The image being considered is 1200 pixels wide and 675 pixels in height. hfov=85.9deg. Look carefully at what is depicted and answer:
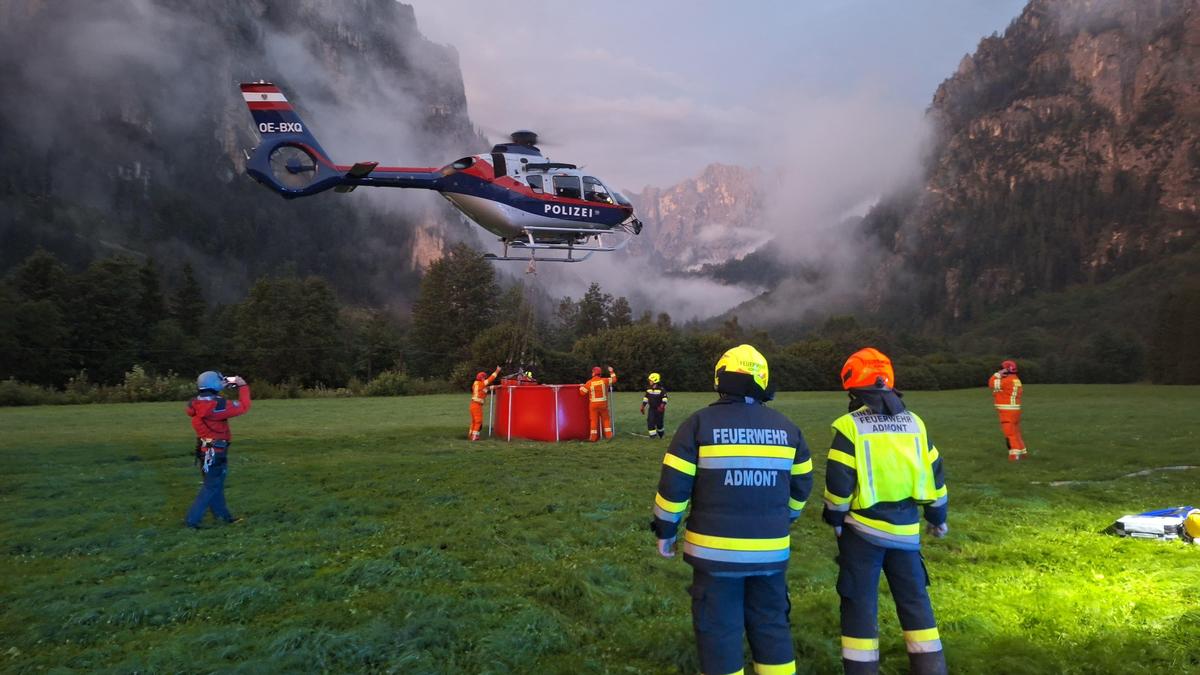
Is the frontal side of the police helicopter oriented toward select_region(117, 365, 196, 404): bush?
no

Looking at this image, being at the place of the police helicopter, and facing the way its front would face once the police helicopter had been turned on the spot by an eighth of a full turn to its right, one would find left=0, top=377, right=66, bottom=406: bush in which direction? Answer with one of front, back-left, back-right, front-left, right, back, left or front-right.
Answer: back

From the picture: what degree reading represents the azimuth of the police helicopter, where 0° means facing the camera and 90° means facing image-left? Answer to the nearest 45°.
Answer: approximately 270°

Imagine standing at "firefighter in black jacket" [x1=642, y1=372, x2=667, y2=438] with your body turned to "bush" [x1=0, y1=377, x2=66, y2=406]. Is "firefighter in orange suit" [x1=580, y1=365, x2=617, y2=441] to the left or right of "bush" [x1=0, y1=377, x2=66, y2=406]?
left

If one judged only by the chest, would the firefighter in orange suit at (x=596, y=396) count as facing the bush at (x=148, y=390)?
no

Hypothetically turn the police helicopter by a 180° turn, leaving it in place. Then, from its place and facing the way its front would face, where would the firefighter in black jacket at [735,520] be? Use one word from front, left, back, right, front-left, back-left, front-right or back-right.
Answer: left
